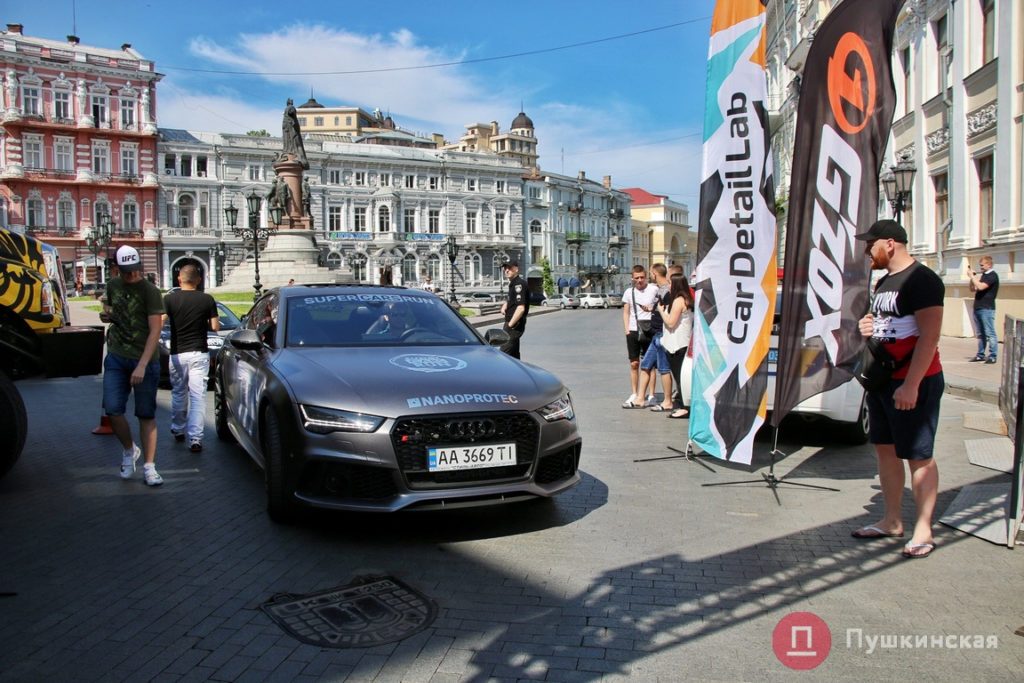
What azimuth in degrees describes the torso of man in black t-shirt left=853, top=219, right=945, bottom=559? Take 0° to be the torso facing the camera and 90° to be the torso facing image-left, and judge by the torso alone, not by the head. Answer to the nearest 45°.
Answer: approximately 45°

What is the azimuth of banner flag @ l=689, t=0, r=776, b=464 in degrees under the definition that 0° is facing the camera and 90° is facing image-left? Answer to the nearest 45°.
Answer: approximately 0°

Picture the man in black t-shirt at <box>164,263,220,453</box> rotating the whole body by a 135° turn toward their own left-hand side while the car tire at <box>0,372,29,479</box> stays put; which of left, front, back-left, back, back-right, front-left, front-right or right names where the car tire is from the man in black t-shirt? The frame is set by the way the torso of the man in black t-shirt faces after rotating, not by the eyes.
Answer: front

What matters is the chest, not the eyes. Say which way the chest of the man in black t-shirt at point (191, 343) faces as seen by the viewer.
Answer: away from the camera

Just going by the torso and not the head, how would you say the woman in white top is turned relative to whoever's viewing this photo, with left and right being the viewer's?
facing to the left of the viewer

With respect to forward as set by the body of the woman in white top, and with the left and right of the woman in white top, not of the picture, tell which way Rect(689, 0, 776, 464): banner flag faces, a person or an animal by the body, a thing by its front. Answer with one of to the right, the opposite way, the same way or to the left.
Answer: to the left

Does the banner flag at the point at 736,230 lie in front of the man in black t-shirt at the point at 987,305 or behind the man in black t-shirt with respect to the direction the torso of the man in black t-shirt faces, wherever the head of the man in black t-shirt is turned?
in front

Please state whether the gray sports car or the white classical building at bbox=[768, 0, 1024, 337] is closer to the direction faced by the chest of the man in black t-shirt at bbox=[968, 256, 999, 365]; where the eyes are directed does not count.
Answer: the gray sports car

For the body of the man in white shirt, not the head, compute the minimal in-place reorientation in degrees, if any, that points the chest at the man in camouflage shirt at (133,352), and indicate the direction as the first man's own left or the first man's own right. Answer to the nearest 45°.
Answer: approximately 45° to the first man's own right

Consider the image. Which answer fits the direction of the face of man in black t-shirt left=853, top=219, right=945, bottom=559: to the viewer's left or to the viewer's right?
to the viewer's left

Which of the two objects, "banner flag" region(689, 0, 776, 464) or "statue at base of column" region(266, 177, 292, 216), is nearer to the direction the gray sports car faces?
the banner flag

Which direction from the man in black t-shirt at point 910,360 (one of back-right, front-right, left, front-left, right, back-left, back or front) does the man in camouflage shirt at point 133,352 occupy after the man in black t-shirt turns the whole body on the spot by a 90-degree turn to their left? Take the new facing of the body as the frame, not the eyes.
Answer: back-right

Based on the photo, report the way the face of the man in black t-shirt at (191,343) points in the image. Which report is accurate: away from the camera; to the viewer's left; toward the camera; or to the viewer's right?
away from the camera
